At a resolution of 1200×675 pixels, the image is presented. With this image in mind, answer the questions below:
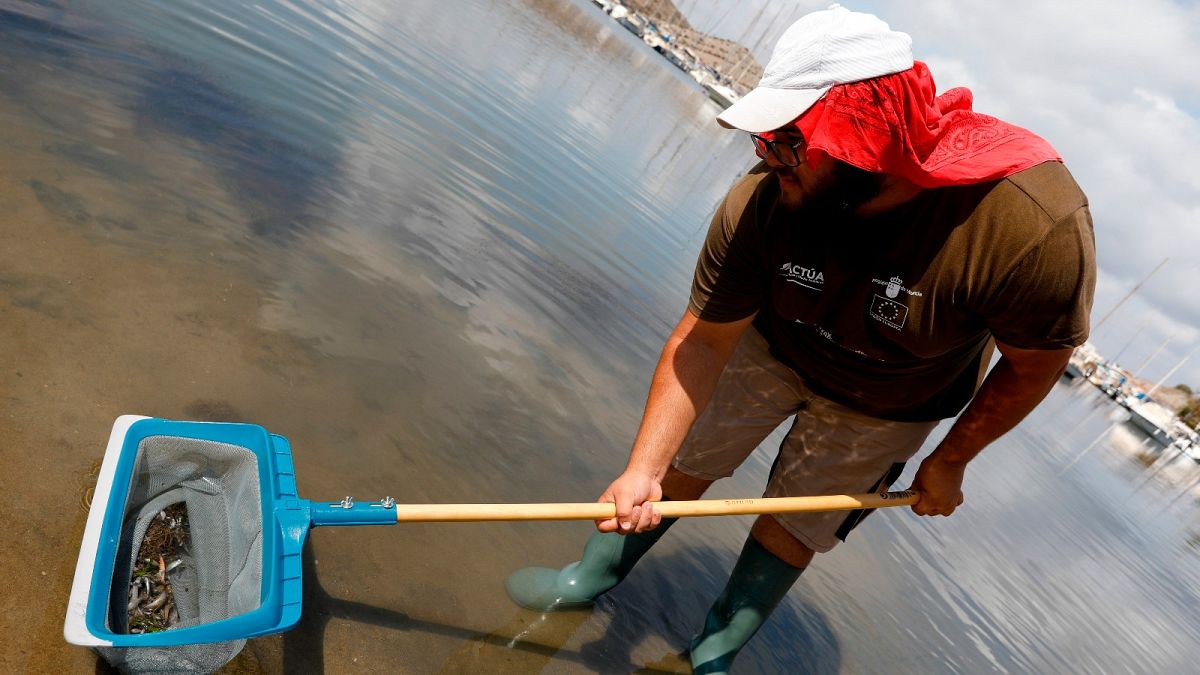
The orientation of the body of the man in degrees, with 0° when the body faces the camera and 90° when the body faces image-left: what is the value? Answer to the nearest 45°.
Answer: approximately 45°

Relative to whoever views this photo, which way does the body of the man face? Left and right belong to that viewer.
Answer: facing the viewer and to the left of the viewer
